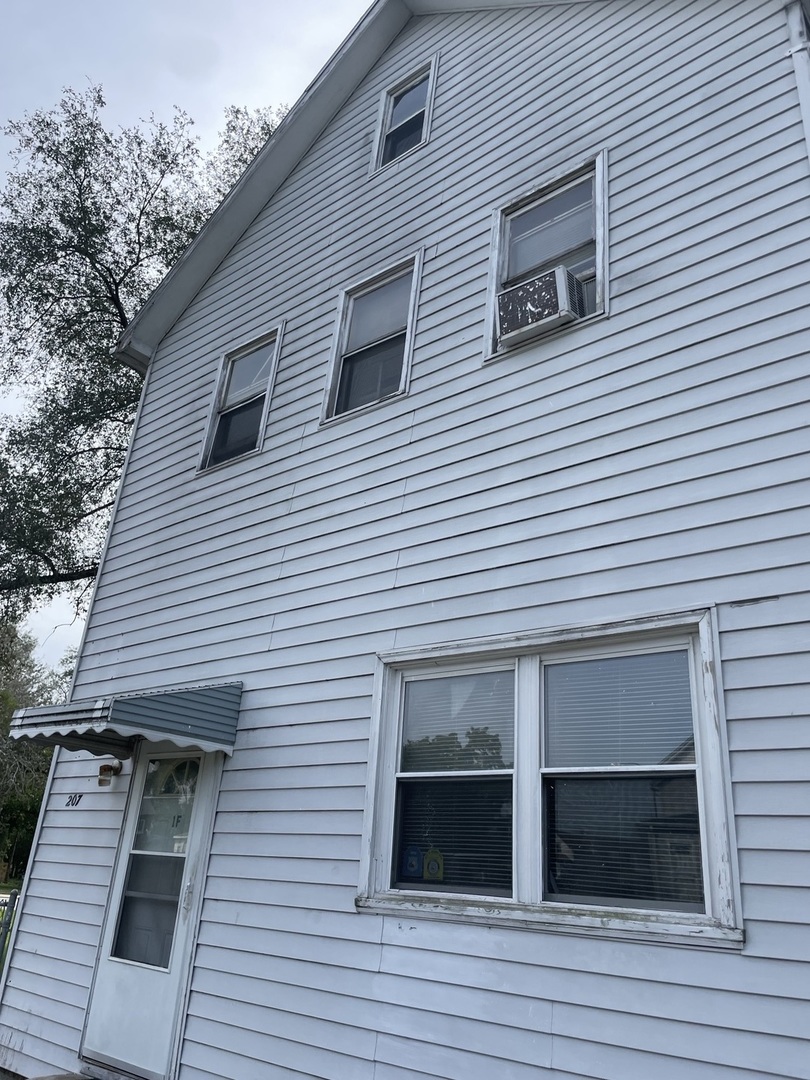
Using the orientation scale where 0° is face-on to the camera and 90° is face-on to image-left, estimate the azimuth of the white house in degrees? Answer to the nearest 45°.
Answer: approximately 45°

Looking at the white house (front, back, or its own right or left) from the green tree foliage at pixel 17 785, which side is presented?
right

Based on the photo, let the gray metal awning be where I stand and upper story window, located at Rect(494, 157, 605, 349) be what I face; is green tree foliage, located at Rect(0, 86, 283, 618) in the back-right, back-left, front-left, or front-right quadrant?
back-left

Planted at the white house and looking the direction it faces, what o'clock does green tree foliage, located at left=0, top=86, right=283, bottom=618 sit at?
The green tree foliage is roughly at 3 o'clock from the white house.

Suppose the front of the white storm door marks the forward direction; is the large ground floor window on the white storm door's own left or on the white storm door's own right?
on the white storm door's own left

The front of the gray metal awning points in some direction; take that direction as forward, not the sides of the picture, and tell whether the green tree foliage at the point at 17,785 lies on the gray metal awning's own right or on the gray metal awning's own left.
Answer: on the gray metal awning's own right

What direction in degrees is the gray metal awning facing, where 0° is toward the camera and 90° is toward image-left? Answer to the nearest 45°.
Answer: approximately 45°

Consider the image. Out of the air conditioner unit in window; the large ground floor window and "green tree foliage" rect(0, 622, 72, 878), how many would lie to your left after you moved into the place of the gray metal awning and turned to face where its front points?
2
